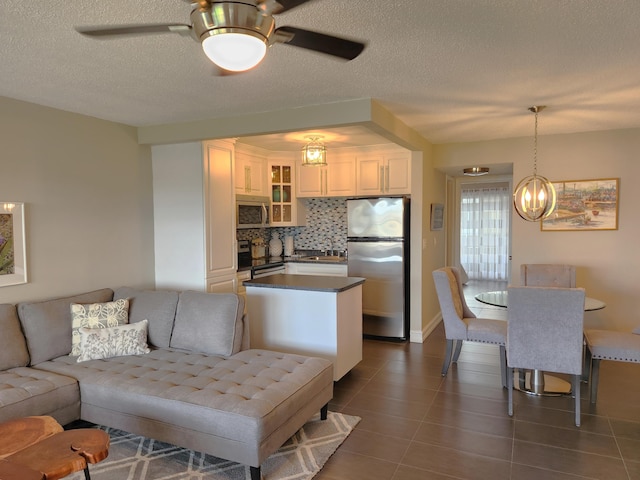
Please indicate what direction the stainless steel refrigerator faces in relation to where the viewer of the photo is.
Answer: facing the viewer

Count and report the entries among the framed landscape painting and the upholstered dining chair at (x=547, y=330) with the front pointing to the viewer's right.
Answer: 0

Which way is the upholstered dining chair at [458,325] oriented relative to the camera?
to the viewer's right

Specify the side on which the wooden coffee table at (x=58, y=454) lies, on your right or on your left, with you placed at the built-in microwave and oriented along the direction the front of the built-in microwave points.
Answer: on your right

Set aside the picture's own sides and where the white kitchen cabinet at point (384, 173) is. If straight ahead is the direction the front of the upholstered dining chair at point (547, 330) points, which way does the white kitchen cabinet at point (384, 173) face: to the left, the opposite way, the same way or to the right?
the opposite way

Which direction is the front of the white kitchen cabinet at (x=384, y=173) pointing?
toward the camera

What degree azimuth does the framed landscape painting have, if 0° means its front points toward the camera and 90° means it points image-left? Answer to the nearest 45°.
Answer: approximately 0°

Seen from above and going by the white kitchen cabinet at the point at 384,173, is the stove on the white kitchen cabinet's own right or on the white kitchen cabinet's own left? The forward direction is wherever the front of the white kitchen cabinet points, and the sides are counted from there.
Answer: on the white kitchen cabinet's own right

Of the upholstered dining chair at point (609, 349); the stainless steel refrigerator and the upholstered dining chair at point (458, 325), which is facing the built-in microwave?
the upholstered dining chair at point (609, 349)

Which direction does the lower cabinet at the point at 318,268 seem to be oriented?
toward the camera

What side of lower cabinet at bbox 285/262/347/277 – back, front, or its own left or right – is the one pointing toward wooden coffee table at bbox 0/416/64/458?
front

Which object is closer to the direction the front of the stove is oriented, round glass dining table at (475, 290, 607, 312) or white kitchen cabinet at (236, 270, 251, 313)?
the round glass dining table

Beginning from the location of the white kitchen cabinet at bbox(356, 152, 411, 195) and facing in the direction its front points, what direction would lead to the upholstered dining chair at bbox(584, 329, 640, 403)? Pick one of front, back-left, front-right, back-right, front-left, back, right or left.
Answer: front-left

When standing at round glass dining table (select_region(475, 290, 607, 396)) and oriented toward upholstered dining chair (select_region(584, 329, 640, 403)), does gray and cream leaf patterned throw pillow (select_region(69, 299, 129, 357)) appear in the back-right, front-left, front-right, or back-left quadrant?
back-right
